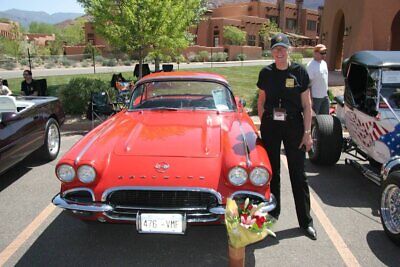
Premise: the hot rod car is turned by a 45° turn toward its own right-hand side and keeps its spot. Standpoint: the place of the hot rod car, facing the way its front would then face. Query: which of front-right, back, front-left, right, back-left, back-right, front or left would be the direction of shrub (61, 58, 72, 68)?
back-right

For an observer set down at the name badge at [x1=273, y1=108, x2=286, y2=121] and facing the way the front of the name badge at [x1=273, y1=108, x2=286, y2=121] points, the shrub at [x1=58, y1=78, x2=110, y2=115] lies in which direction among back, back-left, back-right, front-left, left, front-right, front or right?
back-right

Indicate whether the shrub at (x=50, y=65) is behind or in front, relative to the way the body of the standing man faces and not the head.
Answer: behind

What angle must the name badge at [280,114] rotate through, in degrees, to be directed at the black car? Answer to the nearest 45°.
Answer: approximately 90° to its right

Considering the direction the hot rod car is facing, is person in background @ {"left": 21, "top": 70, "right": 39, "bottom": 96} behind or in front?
behind

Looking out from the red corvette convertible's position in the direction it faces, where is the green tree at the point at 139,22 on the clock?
The green tree is roughly at 6 o'clock from the red corvette convertible.

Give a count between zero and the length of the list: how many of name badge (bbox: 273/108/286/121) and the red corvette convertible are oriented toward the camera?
2

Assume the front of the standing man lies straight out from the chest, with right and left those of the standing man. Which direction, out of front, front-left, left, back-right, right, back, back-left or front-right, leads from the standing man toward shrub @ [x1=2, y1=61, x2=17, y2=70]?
back-right

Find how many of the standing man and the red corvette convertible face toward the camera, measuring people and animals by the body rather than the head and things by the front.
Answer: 2

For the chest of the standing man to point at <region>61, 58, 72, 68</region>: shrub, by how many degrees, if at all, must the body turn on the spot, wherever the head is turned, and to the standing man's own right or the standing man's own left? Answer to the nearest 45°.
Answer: approximately 135° to the standing man's own right

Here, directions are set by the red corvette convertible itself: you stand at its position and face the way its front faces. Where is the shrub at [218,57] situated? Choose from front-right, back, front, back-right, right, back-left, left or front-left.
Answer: back

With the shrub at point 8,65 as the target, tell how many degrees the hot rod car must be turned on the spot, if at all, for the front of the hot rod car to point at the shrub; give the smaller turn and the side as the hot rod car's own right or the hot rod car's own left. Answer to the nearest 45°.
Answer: approximately 180°

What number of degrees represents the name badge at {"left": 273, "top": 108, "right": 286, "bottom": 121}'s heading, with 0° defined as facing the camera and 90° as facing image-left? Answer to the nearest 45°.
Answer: approximately 0°
